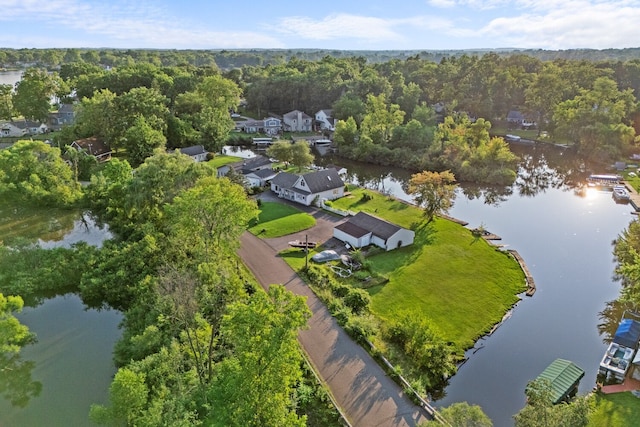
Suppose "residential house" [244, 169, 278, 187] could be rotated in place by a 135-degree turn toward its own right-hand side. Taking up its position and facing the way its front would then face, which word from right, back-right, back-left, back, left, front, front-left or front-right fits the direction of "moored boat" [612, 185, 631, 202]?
right

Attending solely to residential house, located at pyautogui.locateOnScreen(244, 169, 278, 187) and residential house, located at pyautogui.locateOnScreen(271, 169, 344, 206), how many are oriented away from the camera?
0

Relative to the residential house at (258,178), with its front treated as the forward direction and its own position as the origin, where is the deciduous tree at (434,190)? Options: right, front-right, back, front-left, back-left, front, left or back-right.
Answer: left

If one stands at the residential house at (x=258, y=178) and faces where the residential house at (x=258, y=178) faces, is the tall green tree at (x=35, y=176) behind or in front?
in front

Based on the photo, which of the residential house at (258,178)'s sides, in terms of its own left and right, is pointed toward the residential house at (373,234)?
left

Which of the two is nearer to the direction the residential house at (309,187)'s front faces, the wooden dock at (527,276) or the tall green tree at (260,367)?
the tall green tree

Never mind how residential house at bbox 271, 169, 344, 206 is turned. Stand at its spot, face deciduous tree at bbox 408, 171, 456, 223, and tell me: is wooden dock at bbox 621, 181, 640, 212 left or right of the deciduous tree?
left

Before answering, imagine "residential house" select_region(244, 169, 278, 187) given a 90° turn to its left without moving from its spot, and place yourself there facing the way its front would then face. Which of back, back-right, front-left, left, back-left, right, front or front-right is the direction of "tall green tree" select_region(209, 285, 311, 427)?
front-right

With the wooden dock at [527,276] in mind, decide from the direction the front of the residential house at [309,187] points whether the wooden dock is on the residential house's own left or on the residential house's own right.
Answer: on the residential house's own left

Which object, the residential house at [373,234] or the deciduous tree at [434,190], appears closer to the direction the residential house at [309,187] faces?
the residential house

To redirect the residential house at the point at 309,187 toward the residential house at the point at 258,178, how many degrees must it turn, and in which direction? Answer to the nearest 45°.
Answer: approximately 90° to its right

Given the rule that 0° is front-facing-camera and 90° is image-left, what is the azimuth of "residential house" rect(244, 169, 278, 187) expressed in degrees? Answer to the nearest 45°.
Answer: approximately 45°

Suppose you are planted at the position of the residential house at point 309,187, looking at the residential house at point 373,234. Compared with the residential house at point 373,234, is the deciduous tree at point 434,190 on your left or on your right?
left

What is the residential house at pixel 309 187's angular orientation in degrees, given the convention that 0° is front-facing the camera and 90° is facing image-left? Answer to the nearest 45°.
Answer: approximately 45°

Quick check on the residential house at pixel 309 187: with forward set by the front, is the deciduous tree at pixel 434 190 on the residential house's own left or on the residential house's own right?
on the residential house's own left

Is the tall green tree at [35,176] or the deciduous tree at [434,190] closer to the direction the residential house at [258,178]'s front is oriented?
the tall green tree

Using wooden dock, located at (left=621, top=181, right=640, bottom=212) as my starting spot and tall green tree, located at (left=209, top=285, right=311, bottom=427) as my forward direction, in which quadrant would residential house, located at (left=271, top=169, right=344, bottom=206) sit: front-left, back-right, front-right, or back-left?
front-right

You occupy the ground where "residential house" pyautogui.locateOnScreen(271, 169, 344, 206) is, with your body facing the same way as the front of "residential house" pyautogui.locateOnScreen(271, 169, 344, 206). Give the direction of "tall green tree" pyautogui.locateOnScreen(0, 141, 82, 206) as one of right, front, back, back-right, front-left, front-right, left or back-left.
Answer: front-right
